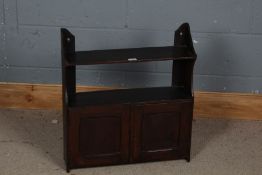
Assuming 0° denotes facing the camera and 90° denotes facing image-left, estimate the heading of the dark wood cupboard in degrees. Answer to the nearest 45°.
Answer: approximately 0°
